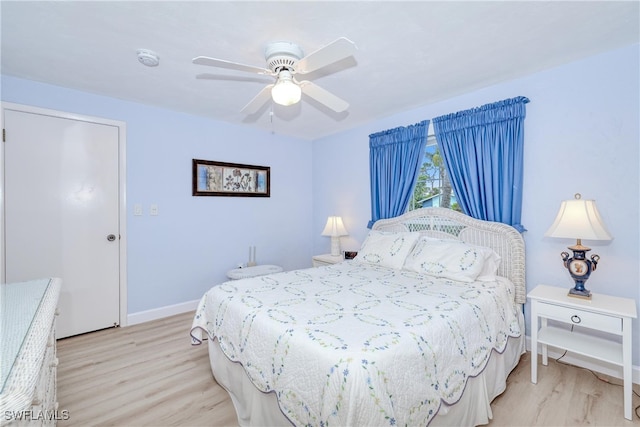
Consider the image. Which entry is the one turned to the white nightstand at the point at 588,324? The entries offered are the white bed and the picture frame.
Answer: the picture frame

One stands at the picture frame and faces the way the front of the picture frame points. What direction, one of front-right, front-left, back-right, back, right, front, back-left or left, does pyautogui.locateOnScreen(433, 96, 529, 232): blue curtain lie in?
front

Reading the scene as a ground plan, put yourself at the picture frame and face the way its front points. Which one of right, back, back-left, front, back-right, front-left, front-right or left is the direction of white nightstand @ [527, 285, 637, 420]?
front

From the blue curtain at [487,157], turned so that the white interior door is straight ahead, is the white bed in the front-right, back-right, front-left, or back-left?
front-left

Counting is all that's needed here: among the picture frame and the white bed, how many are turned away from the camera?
0

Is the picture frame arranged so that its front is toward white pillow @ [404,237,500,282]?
yes

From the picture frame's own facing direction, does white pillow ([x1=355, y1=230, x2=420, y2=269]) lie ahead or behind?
ahead

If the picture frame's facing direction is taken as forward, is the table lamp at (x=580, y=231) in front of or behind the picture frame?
in front

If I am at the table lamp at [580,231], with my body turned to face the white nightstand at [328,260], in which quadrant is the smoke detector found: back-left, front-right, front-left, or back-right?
front-left

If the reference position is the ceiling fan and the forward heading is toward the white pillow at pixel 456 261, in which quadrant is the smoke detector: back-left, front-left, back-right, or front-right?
back-left

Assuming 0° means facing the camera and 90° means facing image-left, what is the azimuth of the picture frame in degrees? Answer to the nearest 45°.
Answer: approximately 315°
